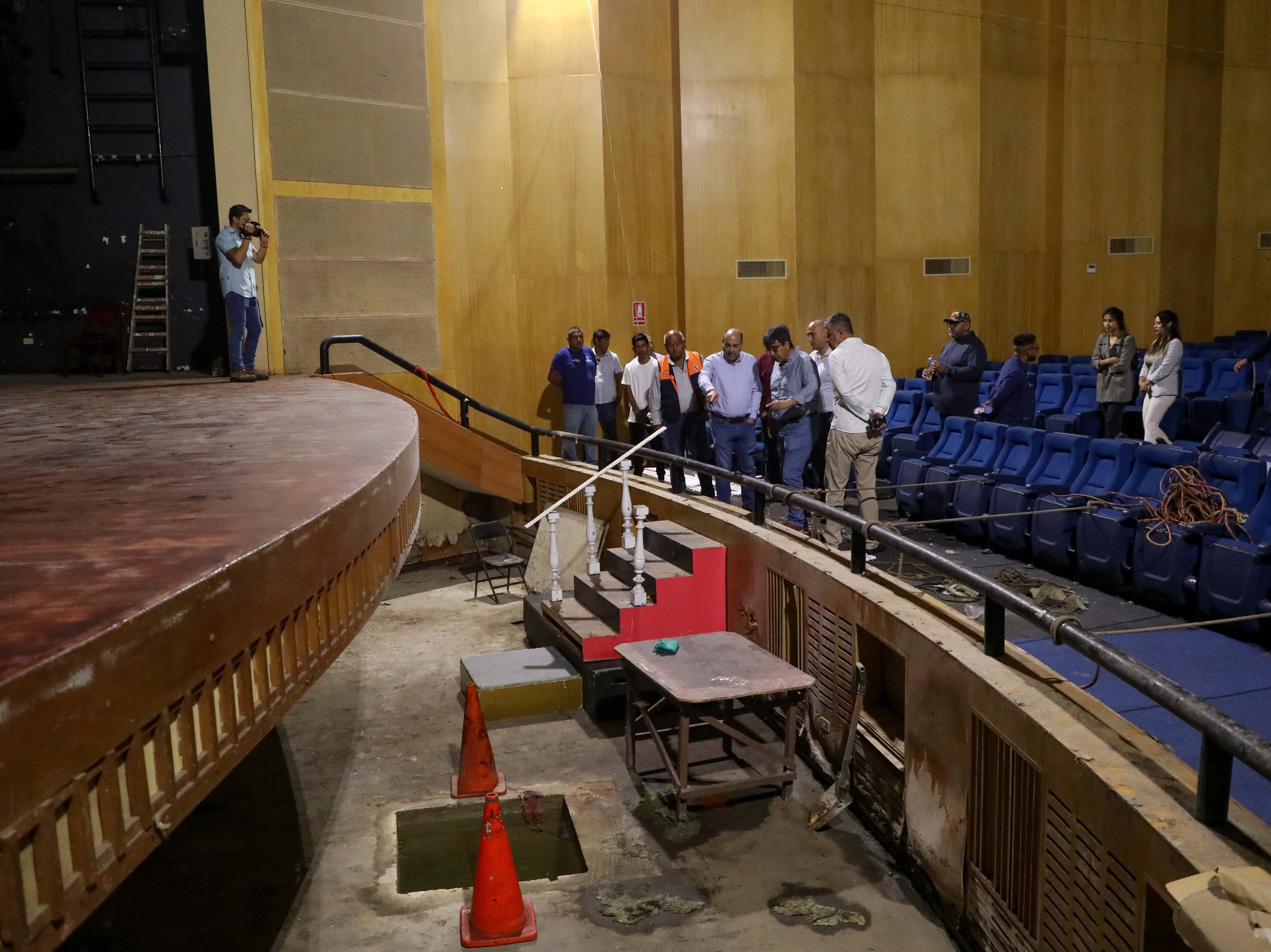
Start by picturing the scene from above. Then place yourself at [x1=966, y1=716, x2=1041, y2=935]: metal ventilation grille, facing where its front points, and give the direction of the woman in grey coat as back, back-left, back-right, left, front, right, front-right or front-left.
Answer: back-right

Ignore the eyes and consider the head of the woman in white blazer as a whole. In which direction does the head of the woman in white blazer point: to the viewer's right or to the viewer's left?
to the viewer's left

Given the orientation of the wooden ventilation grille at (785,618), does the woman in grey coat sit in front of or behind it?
behind

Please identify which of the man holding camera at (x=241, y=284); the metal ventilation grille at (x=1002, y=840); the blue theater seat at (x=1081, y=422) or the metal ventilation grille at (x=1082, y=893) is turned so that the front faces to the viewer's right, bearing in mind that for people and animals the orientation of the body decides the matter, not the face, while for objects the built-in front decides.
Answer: the man holding camera

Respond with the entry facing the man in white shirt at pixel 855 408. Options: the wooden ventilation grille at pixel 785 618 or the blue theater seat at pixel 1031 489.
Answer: the blue theater seat

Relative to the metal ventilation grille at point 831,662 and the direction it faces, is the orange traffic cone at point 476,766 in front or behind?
in front

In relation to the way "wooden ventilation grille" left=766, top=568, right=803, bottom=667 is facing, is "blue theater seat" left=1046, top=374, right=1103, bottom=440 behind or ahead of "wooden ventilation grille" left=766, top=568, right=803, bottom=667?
behind

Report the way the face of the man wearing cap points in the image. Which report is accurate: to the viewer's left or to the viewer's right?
to the viewer's left

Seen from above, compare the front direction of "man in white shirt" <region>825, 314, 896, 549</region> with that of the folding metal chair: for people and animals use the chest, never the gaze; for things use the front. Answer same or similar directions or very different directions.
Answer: very different directions

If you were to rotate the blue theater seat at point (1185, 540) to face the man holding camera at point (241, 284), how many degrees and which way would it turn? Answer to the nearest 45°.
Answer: approximately 45° to its right
